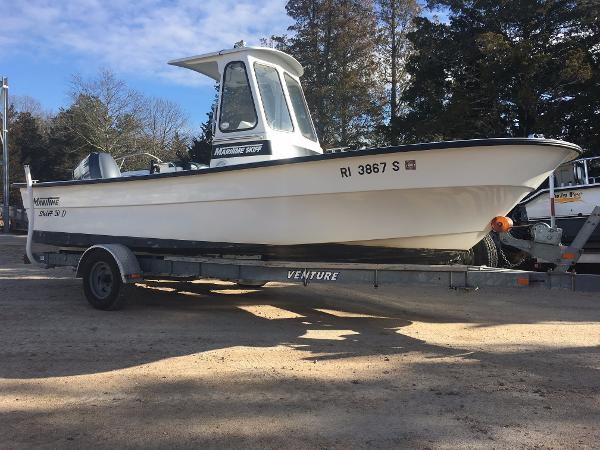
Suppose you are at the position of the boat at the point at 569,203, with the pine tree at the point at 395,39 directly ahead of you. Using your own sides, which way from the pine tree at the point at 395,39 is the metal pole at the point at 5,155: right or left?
left

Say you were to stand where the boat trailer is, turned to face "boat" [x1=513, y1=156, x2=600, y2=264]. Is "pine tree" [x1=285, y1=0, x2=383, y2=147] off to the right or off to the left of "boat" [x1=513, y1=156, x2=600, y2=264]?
left

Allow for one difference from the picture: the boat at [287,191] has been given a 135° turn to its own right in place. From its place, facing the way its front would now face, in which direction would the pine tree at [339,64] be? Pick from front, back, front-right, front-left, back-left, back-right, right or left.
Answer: right

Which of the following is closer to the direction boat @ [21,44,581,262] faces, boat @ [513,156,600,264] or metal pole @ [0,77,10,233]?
the boat

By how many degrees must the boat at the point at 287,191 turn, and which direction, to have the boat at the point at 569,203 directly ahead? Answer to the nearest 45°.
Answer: approximately 90° to its left

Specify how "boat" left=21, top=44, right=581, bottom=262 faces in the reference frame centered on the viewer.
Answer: facing the viewer and to the right of the viewer

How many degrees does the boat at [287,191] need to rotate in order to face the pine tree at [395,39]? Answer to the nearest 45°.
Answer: approximately 135° to its left

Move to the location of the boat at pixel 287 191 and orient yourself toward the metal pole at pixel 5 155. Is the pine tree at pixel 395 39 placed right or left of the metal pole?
right

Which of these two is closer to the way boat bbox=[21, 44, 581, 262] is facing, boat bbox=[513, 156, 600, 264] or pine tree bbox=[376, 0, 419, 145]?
the boat

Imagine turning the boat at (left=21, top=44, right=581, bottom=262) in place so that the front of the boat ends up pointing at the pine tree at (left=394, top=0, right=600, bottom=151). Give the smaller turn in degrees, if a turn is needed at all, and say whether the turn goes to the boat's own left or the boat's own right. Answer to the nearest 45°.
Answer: approximately 90° to the boat's own left

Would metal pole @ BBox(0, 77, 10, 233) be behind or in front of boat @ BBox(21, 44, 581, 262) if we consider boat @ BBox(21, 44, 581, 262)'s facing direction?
behind

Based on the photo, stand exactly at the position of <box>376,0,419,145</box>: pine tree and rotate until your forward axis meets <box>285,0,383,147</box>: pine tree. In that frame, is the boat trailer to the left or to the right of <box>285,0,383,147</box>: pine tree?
left
